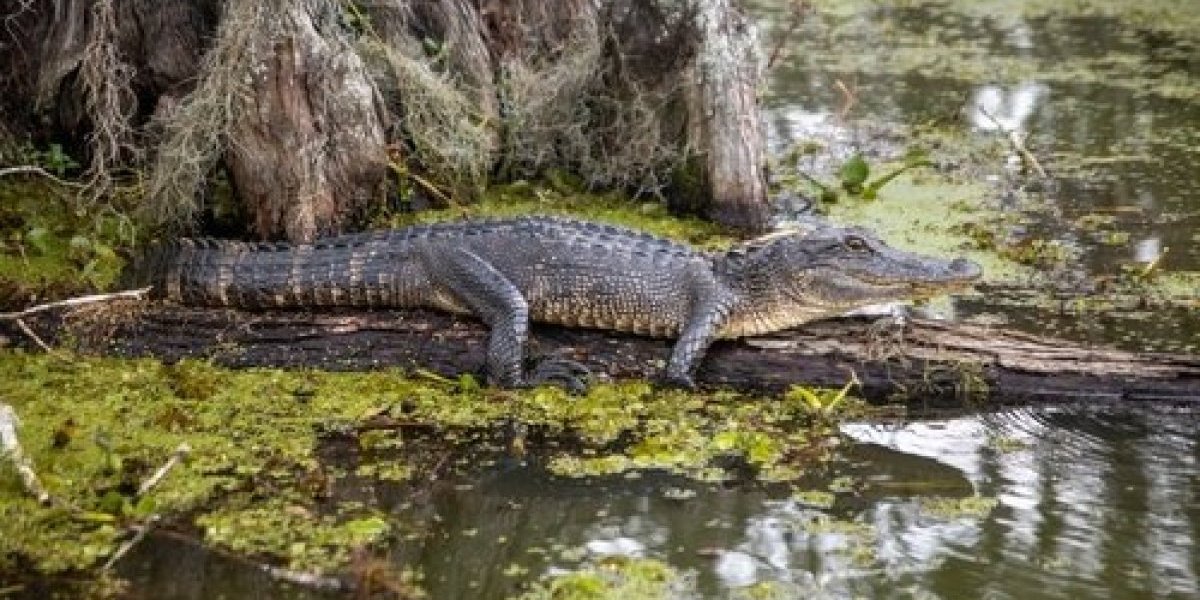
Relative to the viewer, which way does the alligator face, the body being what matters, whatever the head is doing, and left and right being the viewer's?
facing to the right of the viewer

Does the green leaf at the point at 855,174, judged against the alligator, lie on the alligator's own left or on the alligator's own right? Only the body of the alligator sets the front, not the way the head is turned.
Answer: on the alligator's own left

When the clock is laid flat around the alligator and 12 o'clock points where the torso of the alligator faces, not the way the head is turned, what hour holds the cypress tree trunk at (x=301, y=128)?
The cypress tree trunk is roughly at 7 o'clock from the alligator.

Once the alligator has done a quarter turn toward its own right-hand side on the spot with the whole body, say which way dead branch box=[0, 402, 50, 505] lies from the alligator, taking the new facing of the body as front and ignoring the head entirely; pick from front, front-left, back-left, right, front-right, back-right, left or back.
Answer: front-right

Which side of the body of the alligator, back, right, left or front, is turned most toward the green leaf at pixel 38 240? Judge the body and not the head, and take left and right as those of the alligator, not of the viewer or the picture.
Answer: back

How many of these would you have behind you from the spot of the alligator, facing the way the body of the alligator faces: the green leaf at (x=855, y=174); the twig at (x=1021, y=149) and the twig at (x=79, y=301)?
1

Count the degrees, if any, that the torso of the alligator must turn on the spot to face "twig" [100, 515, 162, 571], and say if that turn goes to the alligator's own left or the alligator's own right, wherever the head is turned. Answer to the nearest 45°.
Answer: approximately 135° to the alligator's own right

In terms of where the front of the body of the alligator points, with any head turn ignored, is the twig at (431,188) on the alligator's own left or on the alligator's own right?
on the alligator's own left

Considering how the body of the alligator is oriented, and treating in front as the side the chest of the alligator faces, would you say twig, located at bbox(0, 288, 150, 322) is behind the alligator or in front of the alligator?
behind
